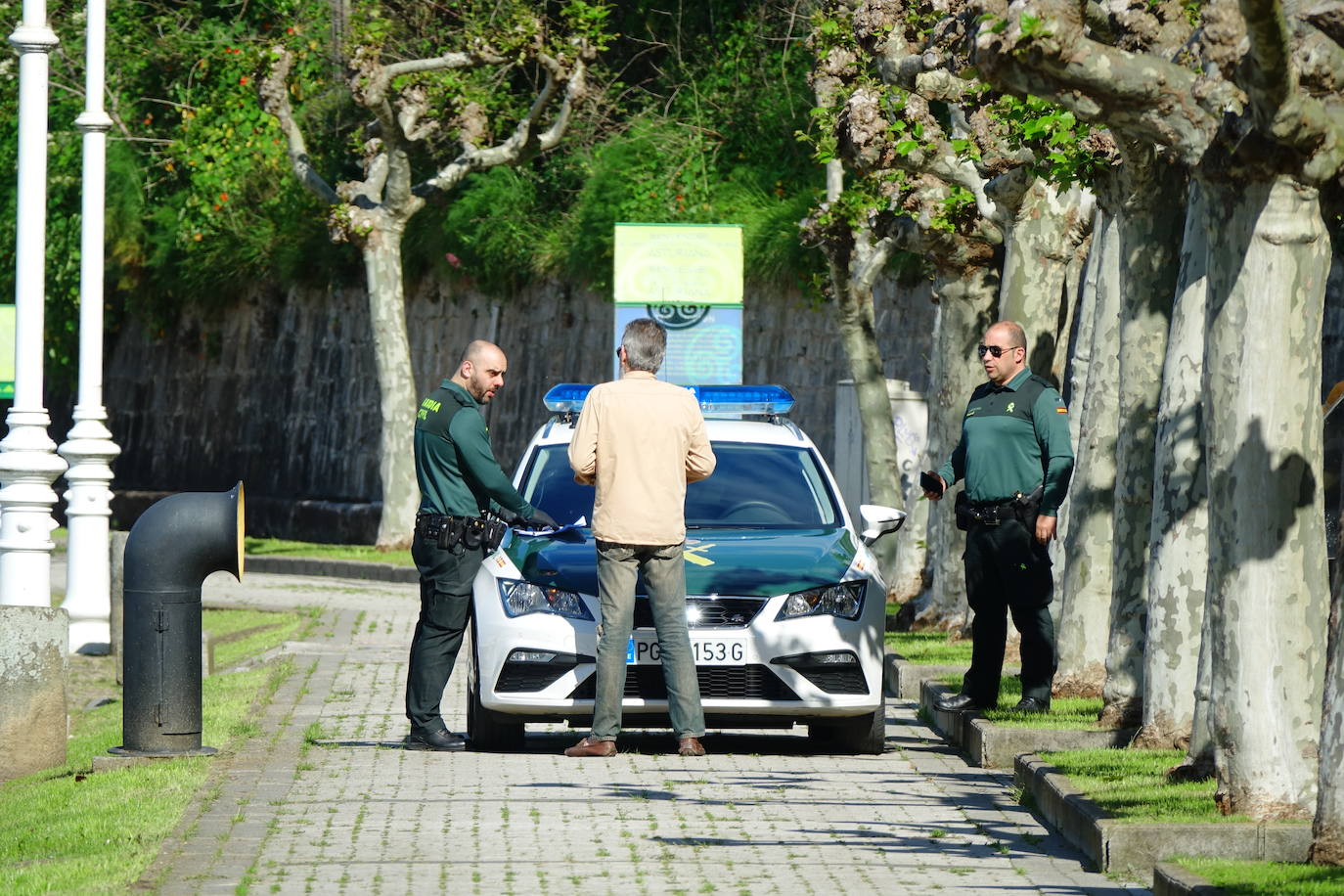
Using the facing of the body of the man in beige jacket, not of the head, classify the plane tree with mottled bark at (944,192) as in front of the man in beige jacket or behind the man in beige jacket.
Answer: in front

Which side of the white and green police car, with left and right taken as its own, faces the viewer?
front

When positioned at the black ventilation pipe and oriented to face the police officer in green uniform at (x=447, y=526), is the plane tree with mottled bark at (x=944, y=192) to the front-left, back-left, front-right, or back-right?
front-left

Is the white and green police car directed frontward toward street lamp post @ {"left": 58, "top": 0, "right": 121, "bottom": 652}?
no

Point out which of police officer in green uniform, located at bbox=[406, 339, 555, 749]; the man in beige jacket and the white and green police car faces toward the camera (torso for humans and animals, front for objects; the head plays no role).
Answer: the white and green police car

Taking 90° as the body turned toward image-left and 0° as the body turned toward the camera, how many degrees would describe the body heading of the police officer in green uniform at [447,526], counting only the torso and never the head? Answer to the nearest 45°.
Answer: approximately 270°

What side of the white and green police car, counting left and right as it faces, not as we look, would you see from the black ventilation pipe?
right

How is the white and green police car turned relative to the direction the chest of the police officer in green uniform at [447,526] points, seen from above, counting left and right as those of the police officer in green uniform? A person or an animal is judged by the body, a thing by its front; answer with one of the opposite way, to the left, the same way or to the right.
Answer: to the right

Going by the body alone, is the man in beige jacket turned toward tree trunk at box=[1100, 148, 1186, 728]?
no

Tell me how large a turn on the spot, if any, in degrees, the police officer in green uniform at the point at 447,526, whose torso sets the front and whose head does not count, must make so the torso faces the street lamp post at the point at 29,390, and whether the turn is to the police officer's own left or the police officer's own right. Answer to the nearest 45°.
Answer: approximately 135° to the police officer's own left

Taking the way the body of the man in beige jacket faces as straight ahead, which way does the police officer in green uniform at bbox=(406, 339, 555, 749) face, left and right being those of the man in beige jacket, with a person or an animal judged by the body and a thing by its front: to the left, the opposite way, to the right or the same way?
to the right

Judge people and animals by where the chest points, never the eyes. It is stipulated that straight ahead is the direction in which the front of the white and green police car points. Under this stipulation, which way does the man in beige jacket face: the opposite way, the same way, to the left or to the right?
the opposite way

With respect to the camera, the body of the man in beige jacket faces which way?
away from the camera

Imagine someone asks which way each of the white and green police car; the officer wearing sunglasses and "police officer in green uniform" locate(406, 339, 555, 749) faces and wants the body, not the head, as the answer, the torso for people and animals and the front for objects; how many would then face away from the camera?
0

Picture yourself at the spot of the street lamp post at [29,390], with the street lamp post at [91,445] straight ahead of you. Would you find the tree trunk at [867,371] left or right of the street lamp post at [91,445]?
right

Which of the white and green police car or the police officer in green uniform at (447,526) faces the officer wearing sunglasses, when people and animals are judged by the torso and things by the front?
the police officer in green uniform

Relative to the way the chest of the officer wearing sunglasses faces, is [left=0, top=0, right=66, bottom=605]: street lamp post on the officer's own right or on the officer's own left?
on the officer's own right
